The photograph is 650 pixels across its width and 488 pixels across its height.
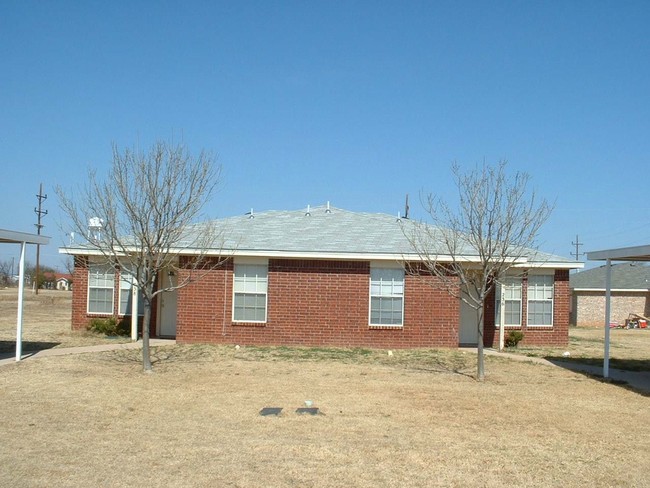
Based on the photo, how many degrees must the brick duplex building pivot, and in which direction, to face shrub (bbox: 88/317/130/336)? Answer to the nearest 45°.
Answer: approximately 90° to its right

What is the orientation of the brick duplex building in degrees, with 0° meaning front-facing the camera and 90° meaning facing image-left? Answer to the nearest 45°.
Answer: approximately 0°

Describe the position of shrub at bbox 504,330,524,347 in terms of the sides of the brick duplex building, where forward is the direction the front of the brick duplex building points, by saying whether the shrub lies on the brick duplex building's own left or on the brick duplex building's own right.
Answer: on the brick duplex building's own left

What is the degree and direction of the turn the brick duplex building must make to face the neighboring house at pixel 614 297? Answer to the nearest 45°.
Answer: approximately 135° to its left

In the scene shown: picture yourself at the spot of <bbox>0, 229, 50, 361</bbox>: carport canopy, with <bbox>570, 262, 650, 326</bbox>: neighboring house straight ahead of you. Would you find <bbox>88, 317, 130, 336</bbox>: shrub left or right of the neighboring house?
left

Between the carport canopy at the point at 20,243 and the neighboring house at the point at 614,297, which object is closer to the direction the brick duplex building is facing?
the carport canopy

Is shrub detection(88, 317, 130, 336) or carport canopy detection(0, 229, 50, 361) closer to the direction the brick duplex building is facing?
the carport canopy
